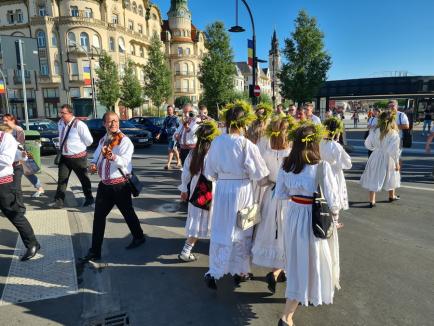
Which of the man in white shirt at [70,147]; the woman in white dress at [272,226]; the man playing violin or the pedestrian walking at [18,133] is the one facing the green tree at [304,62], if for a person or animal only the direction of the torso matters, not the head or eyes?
the woman in white dress

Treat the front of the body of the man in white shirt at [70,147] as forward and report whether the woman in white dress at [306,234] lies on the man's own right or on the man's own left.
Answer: on the man's own left

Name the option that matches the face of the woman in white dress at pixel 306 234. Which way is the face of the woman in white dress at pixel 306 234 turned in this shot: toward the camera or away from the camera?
away from the camera

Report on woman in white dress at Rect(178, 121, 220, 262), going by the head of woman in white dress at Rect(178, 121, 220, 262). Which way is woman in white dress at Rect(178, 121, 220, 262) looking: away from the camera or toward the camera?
away from the camera

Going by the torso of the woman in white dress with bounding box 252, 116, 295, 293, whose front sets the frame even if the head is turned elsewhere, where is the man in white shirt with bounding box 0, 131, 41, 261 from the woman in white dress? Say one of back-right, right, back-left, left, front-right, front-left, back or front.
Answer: left

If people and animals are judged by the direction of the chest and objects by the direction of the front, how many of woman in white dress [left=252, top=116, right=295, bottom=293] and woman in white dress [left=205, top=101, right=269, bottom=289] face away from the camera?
2

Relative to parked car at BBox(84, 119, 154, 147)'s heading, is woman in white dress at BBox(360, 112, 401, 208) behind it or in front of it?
in front

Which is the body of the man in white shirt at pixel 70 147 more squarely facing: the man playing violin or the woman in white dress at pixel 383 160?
the man playing violin

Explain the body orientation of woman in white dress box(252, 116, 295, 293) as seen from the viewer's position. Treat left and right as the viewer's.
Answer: facing away from the viewer

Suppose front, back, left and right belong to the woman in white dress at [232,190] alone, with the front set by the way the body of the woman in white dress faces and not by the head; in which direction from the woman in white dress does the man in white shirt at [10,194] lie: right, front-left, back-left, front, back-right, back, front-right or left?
left

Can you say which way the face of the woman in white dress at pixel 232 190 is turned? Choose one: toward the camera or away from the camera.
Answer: away from the camera

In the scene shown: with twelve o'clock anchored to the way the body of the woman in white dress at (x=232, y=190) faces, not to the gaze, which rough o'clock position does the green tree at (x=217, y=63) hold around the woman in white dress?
The green tree is roughly at 12 o'clock from the woman in white dress.

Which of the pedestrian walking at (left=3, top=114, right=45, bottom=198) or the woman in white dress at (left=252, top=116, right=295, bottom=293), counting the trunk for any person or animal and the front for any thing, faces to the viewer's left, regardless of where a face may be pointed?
the pedestrian walking
